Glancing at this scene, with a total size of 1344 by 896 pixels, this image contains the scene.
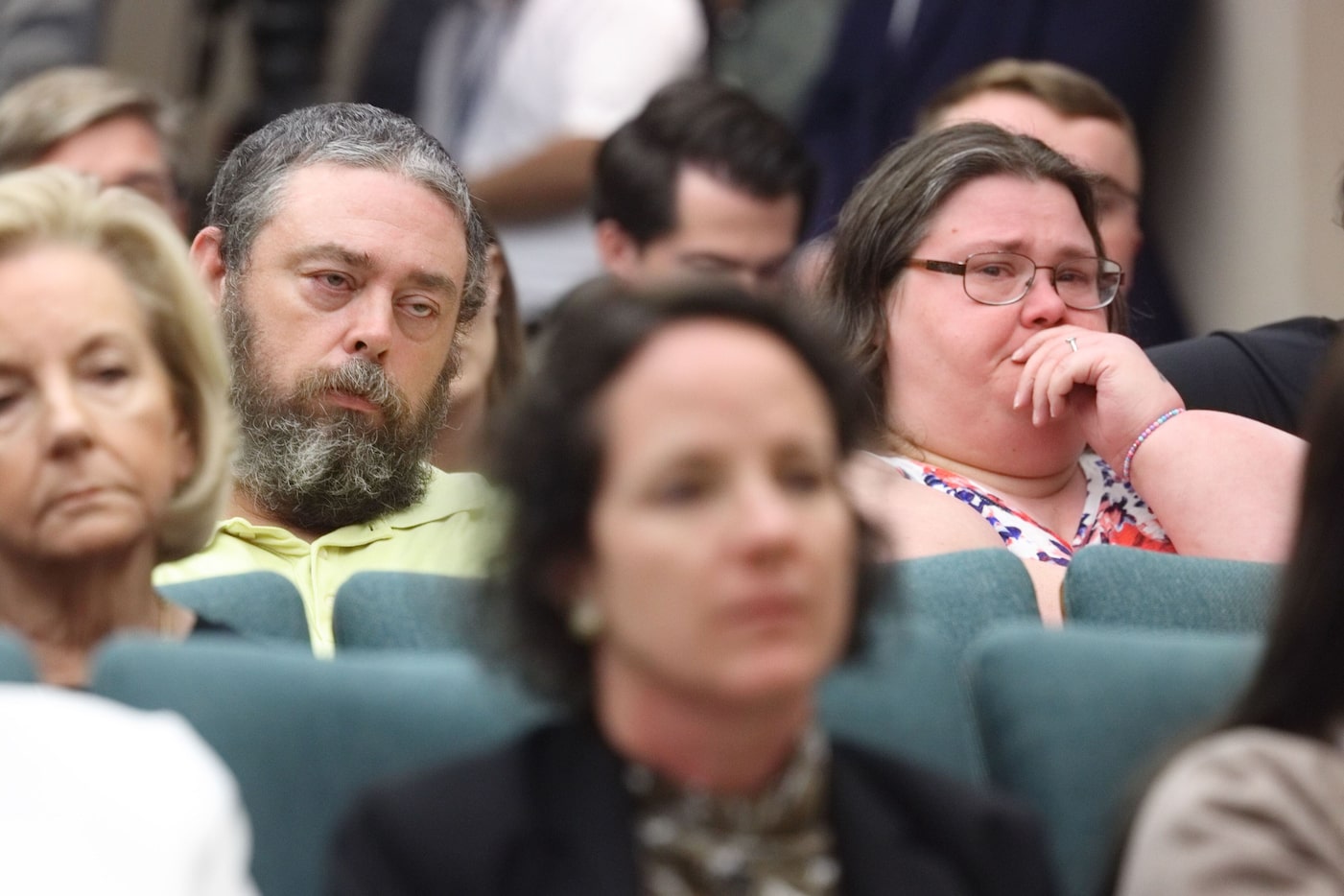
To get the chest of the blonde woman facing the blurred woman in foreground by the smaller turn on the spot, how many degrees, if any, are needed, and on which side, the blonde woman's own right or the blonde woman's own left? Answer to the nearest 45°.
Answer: approximately 45° to the blonde woman's own left

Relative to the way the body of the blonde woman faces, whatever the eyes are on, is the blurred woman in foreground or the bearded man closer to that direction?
the blurred woman in foreground

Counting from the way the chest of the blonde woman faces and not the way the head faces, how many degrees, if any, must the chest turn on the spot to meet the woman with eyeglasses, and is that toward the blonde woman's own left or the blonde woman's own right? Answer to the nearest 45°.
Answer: approximately 90° to the blonde woman's own left

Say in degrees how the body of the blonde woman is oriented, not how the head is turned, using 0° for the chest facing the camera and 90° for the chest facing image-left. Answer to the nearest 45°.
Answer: approximately 0°
